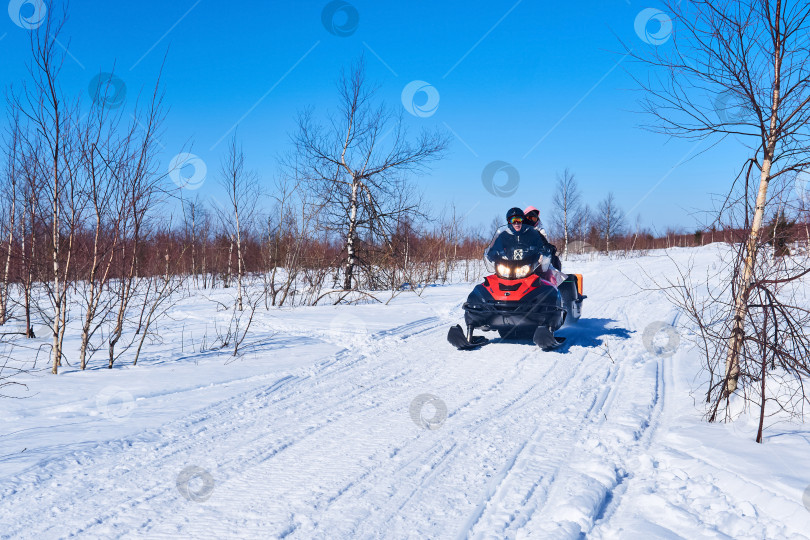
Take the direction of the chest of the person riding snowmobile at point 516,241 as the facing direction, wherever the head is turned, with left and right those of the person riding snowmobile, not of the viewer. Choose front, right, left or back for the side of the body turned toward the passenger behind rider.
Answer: back

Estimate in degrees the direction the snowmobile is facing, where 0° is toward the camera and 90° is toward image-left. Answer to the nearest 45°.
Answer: approximately 45°
